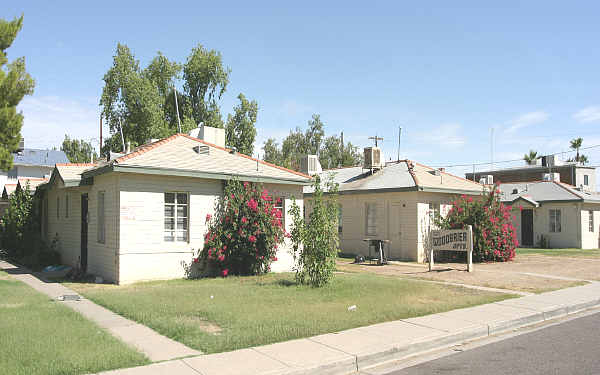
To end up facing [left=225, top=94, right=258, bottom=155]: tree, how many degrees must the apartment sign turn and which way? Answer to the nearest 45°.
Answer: approximately 90° to its right

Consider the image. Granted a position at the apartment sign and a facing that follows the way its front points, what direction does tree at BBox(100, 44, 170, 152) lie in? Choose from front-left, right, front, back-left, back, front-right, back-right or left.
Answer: right

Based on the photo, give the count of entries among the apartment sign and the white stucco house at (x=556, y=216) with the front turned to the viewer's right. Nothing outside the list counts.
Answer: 0

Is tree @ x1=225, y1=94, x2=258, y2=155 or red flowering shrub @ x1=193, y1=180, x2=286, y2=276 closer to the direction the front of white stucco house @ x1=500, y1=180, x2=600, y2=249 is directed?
the red flowering shrub

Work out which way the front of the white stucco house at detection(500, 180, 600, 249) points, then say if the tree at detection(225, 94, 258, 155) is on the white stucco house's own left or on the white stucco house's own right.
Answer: on the white stucco house's own right

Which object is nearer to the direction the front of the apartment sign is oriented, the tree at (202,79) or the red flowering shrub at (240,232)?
the red flowering shrub

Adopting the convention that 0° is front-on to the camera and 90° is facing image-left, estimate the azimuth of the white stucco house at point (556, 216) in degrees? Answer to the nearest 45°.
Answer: approximately 45°
